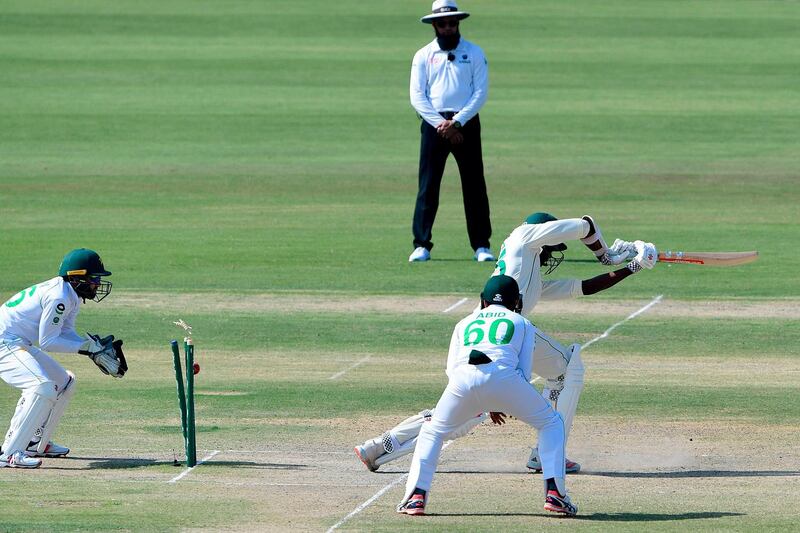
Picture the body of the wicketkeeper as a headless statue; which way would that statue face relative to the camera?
to the viewer's right

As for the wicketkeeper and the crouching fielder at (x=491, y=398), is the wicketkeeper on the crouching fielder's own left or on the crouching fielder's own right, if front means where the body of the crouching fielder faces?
on the crouching fielder's own left

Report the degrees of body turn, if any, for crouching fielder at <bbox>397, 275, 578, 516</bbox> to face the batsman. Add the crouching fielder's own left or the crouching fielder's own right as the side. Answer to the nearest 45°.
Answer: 0° — they already face them

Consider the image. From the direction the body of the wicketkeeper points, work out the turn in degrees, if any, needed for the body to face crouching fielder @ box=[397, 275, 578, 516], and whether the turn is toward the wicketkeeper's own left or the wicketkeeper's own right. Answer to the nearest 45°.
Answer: approximately 45° to the wicketkeeper's own right

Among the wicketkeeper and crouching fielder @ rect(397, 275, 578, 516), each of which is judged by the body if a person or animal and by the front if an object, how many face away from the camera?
1

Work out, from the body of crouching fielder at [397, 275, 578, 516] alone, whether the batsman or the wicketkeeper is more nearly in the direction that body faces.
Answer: the batsman

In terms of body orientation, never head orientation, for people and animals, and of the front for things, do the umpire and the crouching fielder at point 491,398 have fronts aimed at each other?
yes

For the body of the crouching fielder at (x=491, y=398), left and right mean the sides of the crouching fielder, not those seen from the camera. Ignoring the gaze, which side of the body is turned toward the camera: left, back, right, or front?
back

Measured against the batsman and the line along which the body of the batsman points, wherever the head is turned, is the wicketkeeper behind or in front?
behind

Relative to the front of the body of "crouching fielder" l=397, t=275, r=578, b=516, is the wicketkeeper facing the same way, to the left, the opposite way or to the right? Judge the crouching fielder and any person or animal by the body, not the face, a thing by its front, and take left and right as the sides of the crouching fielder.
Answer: to the right

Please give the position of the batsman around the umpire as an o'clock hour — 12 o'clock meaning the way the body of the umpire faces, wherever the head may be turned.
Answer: The batsman is roughly at 12 o'clock from the umpire.
